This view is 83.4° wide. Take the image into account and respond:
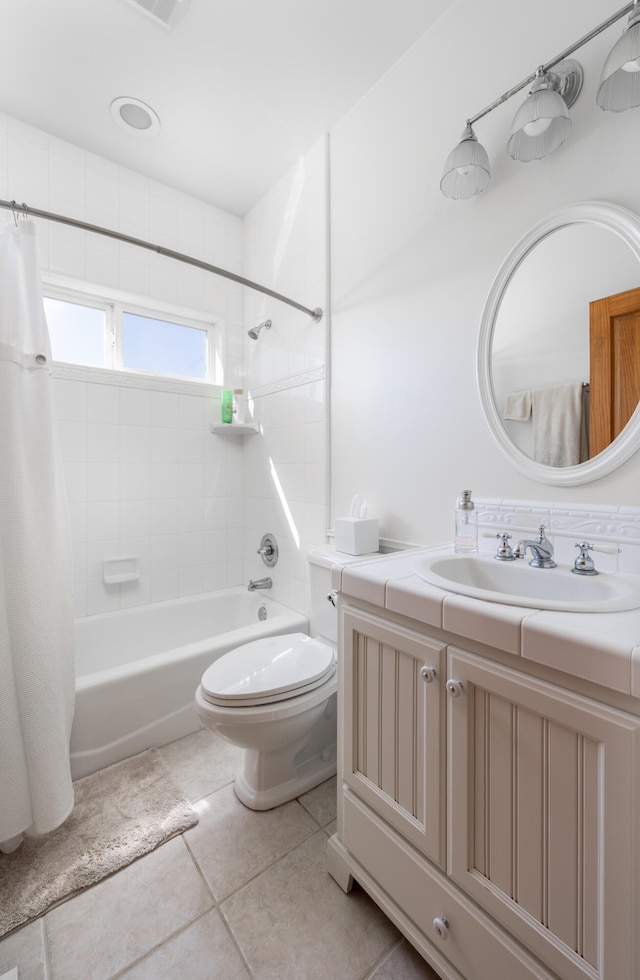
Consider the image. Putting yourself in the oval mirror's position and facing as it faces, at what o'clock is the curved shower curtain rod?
The curved shower curtain rod is roughly at 1 o'clock from the oval mirror.

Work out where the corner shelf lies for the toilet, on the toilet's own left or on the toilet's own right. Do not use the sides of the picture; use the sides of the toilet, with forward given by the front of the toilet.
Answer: on the toilet's own right

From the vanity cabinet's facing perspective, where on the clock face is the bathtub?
The bathtub is roughly at 2 o'clock from the vanity cabinet.

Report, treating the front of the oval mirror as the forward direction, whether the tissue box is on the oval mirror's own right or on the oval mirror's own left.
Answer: on the oval mirror's own right

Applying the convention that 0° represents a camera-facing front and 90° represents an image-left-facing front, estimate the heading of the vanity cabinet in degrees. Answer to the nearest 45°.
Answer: approximately 45°

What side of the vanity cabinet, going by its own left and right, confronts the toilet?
right

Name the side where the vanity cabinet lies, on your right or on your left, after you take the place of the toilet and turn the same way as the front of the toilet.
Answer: on your left

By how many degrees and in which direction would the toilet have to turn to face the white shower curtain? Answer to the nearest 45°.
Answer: approximately 45° to its right
